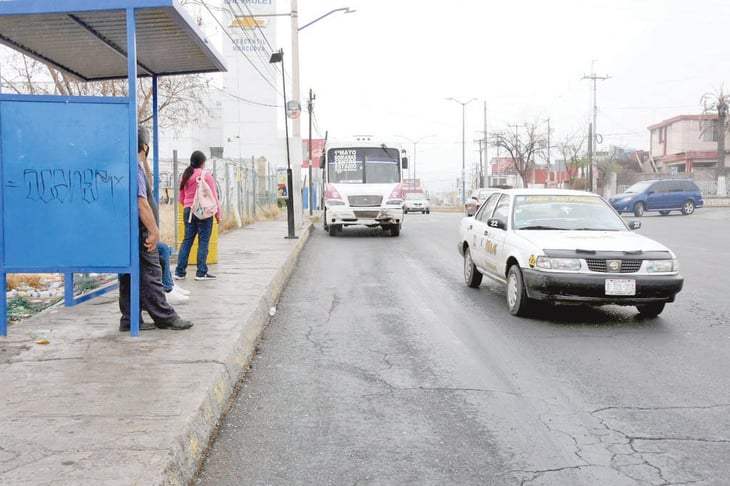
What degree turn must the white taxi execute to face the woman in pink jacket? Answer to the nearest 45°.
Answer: approximately 135° to its right

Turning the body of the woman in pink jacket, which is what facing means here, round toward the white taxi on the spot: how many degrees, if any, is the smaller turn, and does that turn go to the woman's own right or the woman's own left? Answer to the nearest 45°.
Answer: approximately 90° to the woman's own right

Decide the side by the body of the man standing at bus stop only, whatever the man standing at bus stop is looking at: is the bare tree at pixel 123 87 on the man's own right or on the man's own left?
on the man's own left

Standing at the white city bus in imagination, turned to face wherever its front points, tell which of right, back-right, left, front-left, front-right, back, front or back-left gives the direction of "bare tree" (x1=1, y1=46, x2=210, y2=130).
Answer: right

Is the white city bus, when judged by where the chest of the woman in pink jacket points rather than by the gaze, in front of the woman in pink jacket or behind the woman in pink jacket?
in front

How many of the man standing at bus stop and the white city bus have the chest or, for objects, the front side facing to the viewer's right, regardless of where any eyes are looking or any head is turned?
1

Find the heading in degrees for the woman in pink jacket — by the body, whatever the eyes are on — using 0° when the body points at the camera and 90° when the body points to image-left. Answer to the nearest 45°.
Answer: approximately 225°

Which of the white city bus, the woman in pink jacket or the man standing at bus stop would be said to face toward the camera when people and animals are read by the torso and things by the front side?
the white city bus

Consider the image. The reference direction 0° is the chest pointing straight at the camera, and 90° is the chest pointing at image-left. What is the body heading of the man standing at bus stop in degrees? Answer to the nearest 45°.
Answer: approximately 270°

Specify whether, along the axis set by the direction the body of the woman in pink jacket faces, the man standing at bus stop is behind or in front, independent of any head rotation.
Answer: behind

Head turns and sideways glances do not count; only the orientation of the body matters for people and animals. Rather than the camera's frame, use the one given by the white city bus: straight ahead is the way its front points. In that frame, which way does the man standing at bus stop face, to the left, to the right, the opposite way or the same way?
to the left

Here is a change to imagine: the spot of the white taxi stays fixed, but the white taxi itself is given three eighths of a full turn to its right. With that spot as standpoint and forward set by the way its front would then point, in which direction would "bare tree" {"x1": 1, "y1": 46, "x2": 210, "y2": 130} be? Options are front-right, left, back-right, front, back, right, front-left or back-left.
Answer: front-right

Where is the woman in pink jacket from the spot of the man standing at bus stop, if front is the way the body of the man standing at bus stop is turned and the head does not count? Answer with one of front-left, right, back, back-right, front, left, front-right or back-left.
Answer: left
